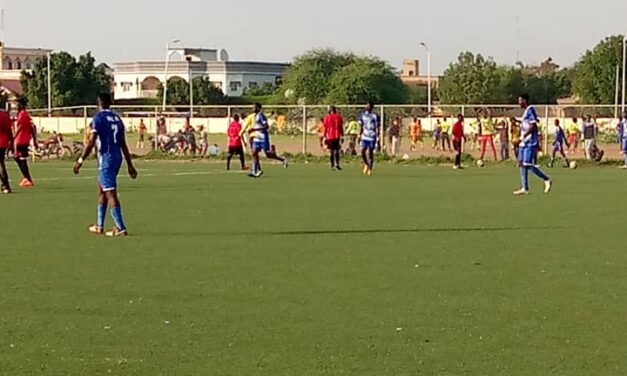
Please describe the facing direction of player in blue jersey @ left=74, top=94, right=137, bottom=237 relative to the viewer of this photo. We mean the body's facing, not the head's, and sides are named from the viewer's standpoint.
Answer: facing away from the viewer and to the left of the viewer

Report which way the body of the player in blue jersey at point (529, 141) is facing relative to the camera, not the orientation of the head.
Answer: to the viewer's left

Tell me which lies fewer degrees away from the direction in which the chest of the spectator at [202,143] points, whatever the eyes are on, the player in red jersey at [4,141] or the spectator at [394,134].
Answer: the player in red jersey

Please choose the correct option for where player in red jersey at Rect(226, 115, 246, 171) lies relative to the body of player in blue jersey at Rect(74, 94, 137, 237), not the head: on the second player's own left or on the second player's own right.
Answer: on the second player's own right

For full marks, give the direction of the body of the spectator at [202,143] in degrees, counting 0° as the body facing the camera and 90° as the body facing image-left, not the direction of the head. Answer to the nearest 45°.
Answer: approximately 0°

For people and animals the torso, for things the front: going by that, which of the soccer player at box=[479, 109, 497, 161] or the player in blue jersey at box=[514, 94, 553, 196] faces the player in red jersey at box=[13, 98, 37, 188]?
the player in blue jersey

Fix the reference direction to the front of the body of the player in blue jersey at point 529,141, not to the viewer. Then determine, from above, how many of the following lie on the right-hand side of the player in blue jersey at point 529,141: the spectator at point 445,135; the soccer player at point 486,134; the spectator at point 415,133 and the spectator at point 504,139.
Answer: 4
